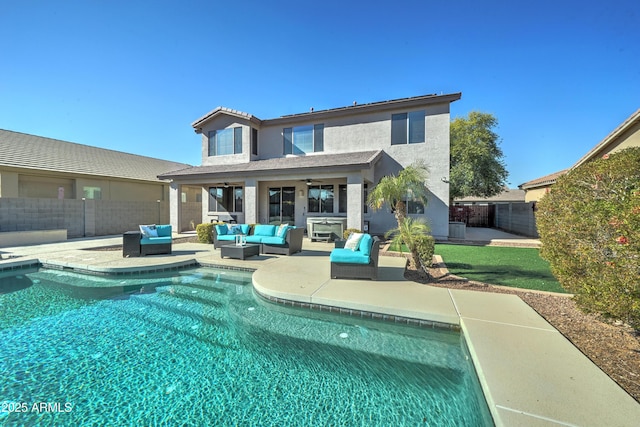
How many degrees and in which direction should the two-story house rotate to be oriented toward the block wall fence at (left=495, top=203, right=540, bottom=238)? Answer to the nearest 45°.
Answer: approximately 90° to its right

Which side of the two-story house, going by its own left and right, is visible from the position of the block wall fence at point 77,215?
left

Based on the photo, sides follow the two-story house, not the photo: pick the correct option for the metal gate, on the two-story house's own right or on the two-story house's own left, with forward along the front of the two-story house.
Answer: on the two-story house's own right

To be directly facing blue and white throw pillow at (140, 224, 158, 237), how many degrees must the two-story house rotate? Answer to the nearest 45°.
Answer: approximately 135° to its left

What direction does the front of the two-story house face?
away from the camera
